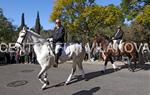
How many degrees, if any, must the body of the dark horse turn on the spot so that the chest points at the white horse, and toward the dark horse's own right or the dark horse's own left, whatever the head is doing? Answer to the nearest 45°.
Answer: approximately 45° to the dark horse's own left

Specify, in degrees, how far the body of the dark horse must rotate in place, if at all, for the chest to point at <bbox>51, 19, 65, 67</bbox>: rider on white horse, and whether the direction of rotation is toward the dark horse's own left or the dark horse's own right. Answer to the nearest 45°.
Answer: approximately 45° to the dark horse's own left

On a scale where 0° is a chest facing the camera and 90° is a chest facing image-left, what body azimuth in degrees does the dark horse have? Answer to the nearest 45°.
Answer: approximately 90°
